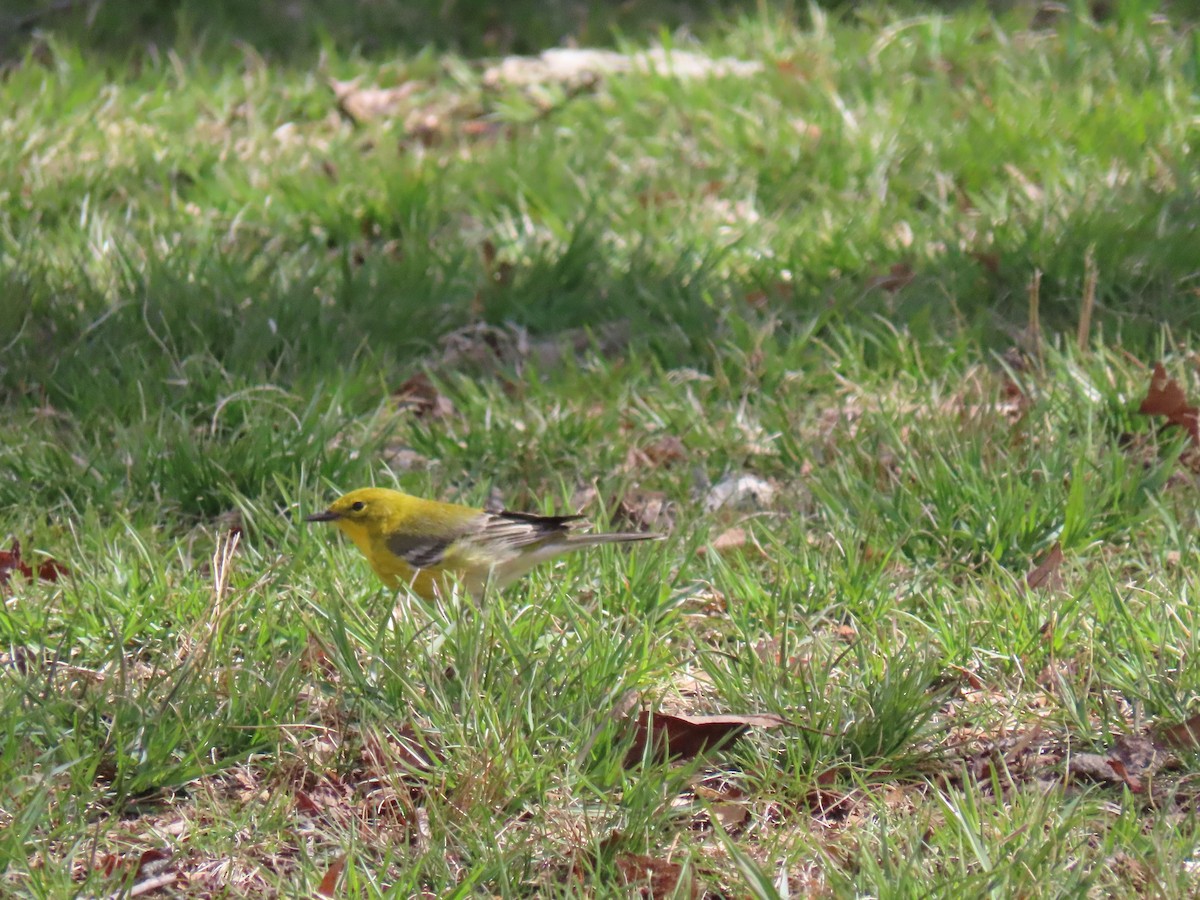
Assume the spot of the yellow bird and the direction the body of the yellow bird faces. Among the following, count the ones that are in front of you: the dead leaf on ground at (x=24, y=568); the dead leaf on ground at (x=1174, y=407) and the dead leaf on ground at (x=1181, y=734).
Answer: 1

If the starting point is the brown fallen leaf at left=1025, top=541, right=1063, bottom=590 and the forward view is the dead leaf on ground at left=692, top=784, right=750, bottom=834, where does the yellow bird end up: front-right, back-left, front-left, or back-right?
front-right

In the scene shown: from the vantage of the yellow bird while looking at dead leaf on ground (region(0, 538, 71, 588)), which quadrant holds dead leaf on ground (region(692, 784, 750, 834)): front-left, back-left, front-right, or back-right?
back-left

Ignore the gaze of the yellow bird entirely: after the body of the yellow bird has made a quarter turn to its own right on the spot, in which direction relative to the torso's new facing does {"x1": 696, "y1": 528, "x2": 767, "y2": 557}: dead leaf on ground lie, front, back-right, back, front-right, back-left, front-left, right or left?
right

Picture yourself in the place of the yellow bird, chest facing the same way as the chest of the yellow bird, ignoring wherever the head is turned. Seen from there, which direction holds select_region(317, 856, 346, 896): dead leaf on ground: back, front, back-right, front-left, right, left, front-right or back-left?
left

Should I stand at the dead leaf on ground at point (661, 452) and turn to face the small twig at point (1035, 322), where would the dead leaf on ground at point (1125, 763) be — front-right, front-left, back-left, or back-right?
front-right

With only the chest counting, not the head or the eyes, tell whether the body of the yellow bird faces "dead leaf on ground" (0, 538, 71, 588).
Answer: yes

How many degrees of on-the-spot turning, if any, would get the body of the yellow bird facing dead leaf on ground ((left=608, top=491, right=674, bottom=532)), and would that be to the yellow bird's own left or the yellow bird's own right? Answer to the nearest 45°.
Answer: approximately 135° to the yellow bird's own right

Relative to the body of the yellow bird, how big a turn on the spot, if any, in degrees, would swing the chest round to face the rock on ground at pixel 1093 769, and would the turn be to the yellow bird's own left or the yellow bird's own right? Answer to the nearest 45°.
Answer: approximately 135° to the yellow bird's own left

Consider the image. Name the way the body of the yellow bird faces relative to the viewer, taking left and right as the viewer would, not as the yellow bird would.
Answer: facing to the left of the viewer

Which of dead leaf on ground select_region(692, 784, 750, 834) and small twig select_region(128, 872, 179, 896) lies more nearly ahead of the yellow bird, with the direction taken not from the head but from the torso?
the small twig

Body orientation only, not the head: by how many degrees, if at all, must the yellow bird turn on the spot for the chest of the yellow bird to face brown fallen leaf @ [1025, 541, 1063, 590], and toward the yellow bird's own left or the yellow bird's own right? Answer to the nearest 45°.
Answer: approximately 180°
